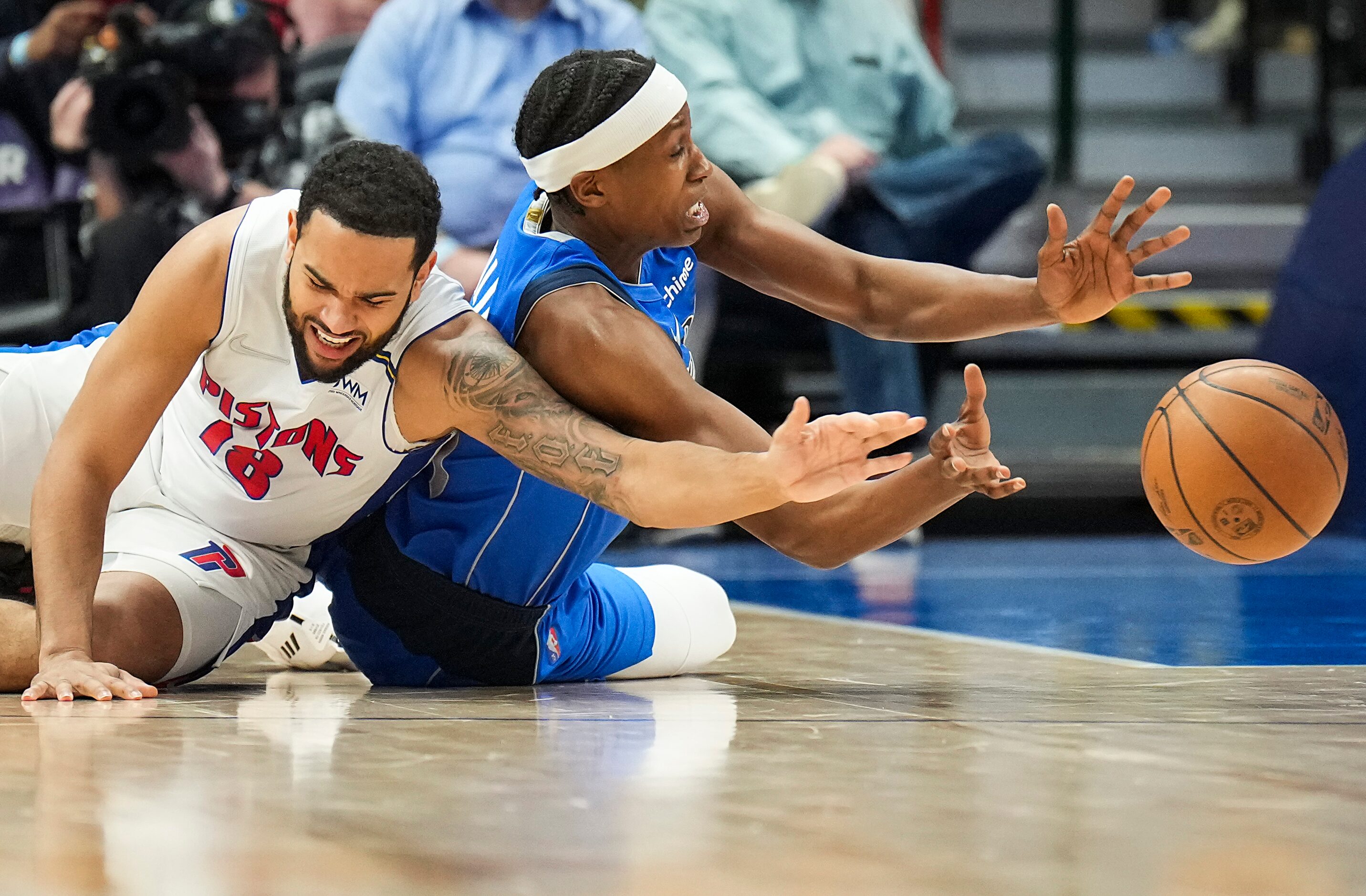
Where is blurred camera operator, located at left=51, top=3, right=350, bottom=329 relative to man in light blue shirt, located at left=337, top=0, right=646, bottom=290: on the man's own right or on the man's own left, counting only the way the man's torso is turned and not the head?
on the man's own right

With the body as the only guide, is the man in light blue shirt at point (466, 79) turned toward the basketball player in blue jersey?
yes

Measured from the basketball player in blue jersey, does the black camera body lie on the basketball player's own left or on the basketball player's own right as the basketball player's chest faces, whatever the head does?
on the basketball player's own left

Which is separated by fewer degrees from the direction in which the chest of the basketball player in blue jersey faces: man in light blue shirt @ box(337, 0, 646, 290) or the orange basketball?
the orange basketball

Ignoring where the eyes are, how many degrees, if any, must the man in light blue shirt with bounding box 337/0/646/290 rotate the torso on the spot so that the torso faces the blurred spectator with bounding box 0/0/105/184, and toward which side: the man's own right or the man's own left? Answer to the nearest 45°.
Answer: approximately 90° to the man's own right

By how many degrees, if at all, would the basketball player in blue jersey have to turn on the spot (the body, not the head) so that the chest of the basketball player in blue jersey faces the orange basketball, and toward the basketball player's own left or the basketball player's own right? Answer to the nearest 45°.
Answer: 0° — they already face it

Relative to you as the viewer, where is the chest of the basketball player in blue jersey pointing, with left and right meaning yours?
facing to the right of the viewer

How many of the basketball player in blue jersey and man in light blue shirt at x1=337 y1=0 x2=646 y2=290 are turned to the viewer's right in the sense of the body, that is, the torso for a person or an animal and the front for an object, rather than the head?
1

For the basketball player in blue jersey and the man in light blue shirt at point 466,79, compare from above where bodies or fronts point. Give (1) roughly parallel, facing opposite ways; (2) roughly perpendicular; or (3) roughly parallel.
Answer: roughly perpendicular

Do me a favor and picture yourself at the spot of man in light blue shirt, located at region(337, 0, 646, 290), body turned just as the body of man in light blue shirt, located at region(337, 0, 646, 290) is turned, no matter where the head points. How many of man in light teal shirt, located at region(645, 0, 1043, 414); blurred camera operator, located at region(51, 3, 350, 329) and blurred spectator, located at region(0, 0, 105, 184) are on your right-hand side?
2

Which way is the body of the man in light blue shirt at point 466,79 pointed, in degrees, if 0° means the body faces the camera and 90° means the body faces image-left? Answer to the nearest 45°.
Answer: approximately 0°
